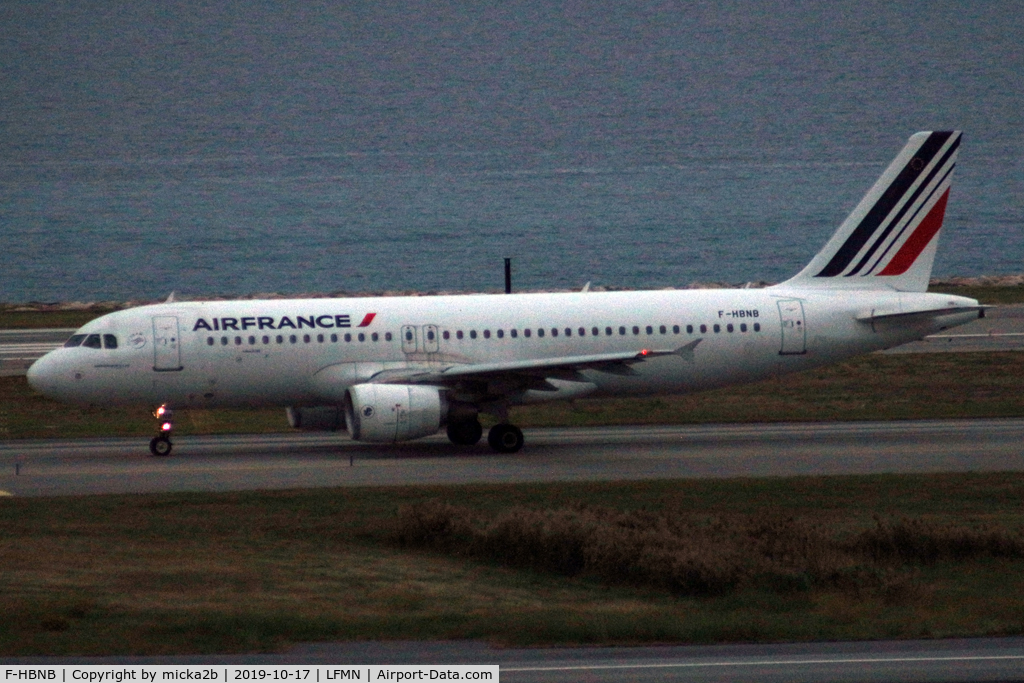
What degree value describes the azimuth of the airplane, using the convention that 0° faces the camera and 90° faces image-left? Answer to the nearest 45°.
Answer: approximately 90°
